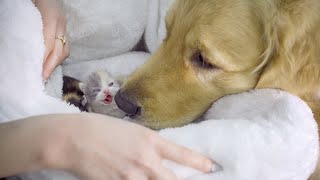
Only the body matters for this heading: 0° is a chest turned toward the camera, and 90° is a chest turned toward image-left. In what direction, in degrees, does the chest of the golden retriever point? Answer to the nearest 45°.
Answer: approximately 90°
